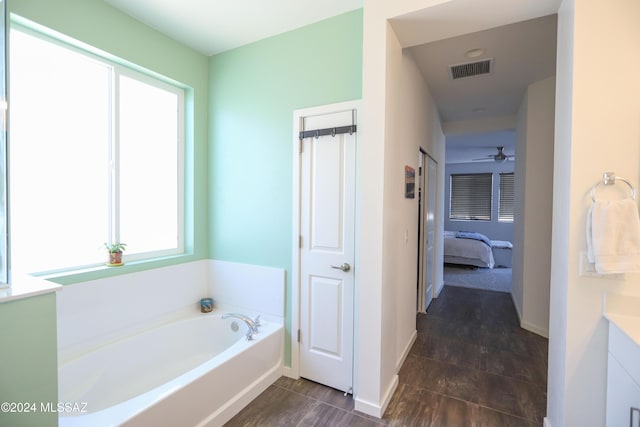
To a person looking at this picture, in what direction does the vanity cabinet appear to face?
facing to the left of the viewer

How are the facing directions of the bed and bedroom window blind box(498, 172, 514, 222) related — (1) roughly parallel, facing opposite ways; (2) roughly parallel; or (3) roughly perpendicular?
roughly perpendicular

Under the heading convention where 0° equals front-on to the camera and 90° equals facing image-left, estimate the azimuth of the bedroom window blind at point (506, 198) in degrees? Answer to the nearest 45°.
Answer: approximately 0°

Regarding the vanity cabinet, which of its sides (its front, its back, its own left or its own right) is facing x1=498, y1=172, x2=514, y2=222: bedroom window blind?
right

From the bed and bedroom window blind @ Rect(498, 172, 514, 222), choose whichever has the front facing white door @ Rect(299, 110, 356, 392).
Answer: the bedroom window blind

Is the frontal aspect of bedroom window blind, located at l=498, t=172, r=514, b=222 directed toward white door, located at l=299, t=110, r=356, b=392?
yes
